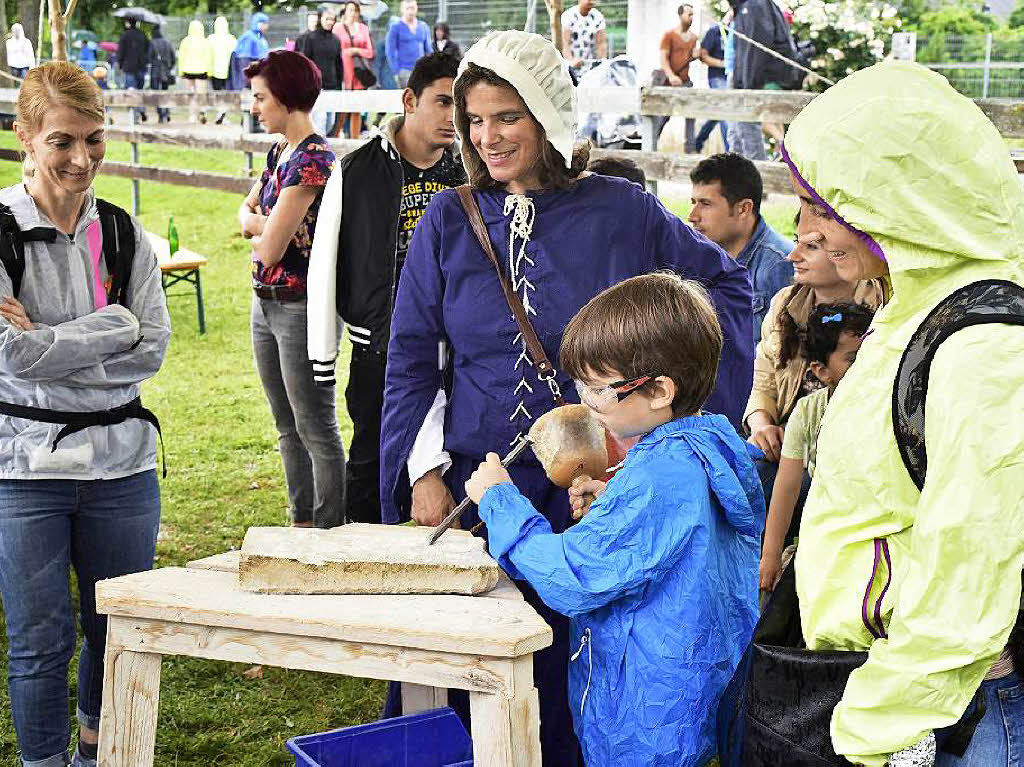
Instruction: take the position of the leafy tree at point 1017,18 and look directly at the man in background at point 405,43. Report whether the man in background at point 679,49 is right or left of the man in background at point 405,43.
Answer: left

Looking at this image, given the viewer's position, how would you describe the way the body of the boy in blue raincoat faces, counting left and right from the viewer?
facing to the left of the viewer

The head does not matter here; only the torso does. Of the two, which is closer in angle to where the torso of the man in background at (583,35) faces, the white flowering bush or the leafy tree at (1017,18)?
the white flowering bush

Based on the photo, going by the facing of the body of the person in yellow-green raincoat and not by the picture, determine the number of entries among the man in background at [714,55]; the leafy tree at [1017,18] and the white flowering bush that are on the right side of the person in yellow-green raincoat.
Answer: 3

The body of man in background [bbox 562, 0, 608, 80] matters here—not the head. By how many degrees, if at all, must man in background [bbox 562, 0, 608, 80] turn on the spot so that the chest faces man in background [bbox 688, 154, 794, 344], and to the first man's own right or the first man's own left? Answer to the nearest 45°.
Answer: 0° — they already face them

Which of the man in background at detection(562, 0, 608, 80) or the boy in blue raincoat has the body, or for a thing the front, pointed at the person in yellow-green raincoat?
the man in background

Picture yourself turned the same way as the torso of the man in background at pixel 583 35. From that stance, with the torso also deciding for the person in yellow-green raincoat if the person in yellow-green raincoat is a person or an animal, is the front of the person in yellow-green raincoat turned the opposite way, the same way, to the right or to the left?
to the right

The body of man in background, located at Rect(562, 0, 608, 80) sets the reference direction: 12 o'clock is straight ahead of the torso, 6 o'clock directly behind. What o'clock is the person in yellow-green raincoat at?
The person in yellow-green raincoat is roughly at 12 o'clock from the man in background.

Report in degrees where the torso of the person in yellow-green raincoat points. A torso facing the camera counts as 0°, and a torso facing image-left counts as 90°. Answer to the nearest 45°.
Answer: approximately 90°
